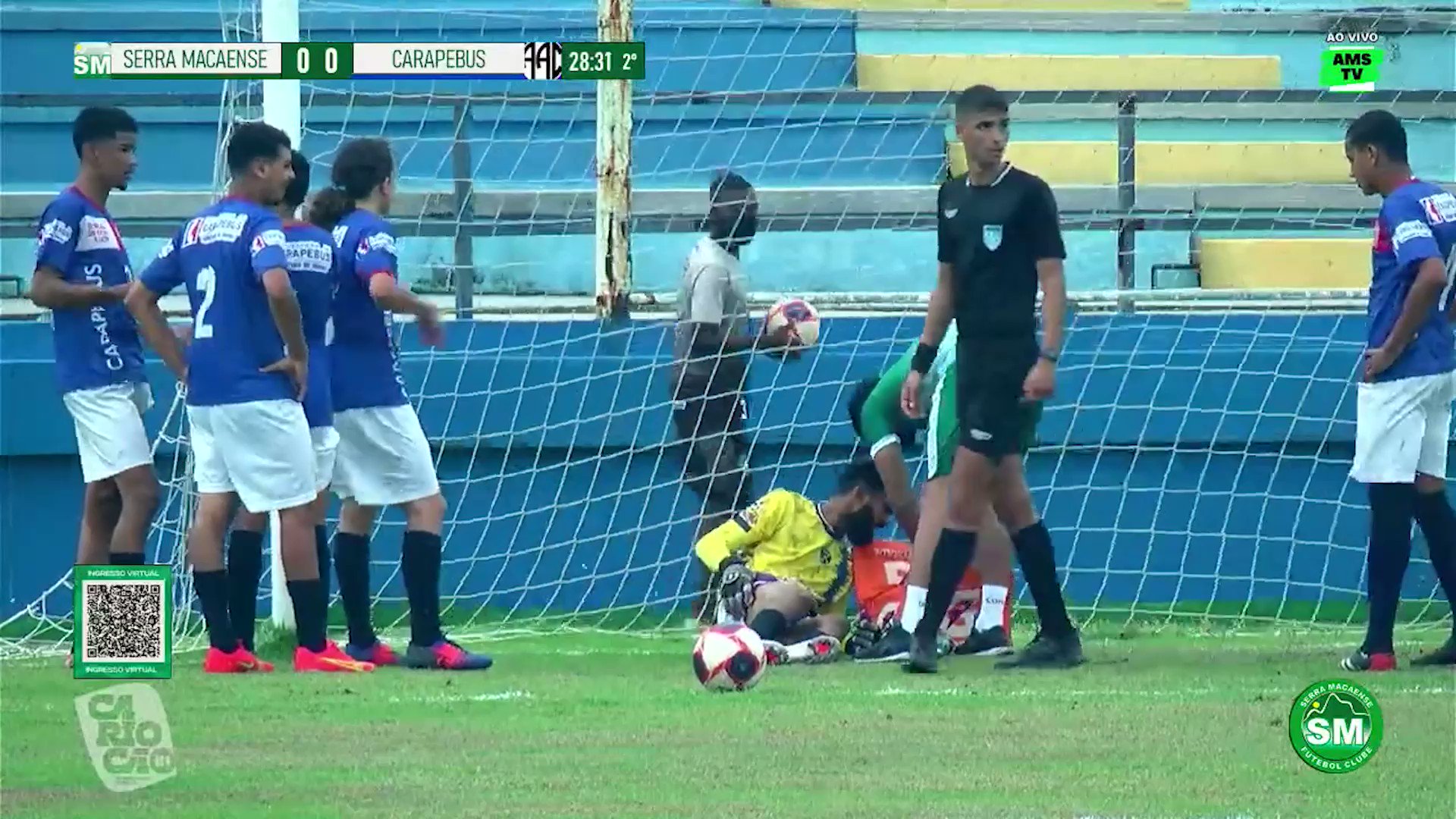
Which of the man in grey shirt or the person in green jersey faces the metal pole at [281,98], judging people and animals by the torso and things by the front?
the person in green jersey

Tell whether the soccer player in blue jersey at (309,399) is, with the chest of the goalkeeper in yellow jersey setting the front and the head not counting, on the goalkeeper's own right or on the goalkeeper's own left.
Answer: on the goalkeeper's own right

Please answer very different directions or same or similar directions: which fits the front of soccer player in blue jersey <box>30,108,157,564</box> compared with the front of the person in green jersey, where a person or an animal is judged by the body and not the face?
very different directions

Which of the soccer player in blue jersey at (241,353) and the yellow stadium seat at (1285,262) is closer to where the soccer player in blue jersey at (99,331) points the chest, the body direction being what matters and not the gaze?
the soccer player in blue jersey

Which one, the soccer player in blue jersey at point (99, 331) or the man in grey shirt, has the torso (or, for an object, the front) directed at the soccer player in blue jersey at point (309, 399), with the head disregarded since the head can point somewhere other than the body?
the soccer player in blue jersey at point (99, 331)

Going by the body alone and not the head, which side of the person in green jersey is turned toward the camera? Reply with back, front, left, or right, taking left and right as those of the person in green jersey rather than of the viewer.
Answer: left

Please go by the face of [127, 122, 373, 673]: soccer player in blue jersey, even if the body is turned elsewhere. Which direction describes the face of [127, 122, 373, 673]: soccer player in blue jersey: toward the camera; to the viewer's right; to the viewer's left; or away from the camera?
to the viewer's right

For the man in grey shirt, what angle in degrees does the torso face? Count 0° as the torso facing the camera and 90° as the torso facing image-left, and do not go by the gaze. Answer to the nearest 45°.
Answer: approximately 270°

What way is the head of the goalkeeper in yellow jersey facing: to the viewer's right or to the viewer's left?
to the viewer's right

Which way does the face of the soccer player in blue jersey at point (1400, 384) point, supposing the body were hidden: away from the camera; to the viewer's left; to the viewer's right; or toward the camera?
to the viewer's left
